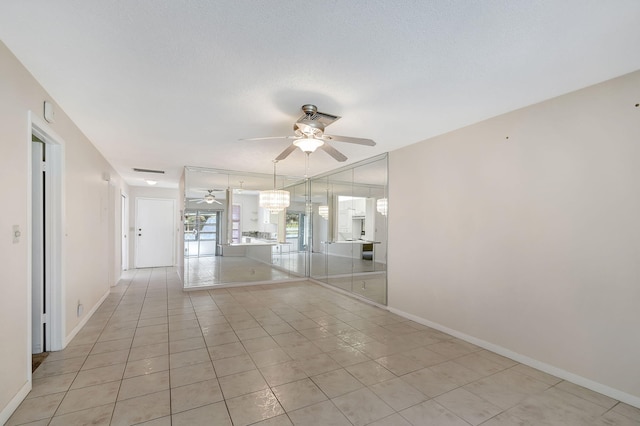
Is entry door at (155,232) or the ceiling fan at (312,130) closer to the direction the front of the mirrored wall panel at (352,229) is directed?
the ceiling fan

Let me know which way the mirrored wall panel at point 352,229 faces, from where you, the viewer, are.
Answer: facing the viewer and to the left of the viewer

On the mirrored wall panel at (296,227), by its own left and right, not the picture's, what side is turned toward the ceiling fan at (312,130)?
front

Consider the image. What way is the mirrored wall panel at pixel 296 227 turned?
toward the camera

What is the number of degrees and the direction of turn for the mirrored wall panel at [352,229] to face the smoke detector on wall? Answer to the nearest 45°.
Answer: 0° — it already faces it

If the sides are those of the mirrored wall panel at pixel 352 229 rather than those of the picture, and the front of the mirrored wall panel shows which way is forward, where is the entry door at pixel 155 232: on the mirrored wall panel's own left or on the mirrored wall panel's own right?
on the mirrored wall panel's own right

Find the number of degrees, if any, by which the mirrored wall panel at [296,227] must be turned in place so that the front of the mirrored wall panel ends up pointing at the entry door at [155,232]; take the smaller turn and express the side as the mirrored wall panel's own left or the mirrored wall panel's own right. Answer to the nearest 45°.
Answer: approximately 135° to the mirrored wall panel's own right

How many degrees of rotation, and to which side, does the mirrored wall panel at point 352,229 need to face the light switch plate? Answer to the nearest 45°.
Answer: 0° — it already faces it

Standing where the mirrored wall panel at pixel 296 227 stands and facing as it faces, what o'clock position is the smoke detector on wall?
The smoke detector on wall is roughly at 1 o'clock from the mirrored wall panel.
